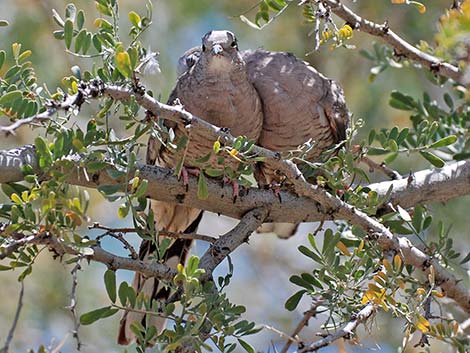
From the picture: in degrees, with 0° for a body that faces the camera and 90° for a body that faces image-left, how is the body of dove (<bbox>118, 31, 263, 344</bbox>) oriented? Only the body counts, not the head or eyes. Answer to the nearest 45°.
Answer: approximately 0°

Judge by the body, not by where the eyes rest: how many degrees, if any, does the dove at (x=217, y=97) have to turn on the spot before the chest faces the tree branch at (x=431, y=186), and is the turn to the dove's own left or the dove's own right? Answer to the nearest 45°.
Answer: approximately 90° to the dove's own left
